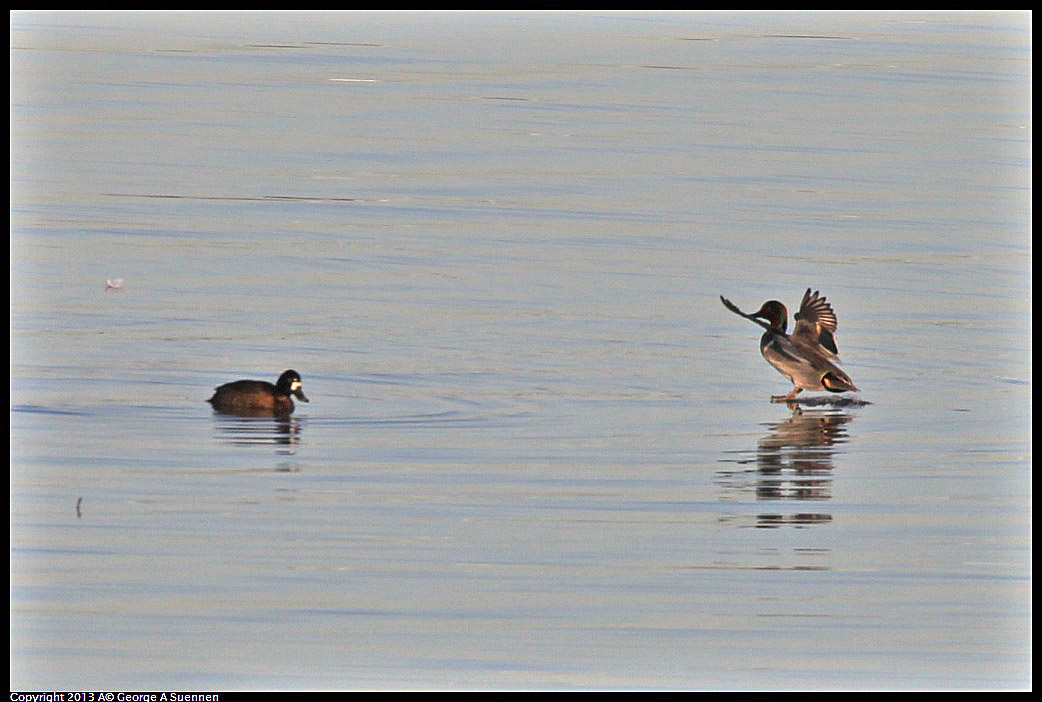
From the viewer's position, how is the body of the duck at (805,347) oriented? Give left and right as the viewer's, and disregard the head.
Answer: facing to the left of the viewer
